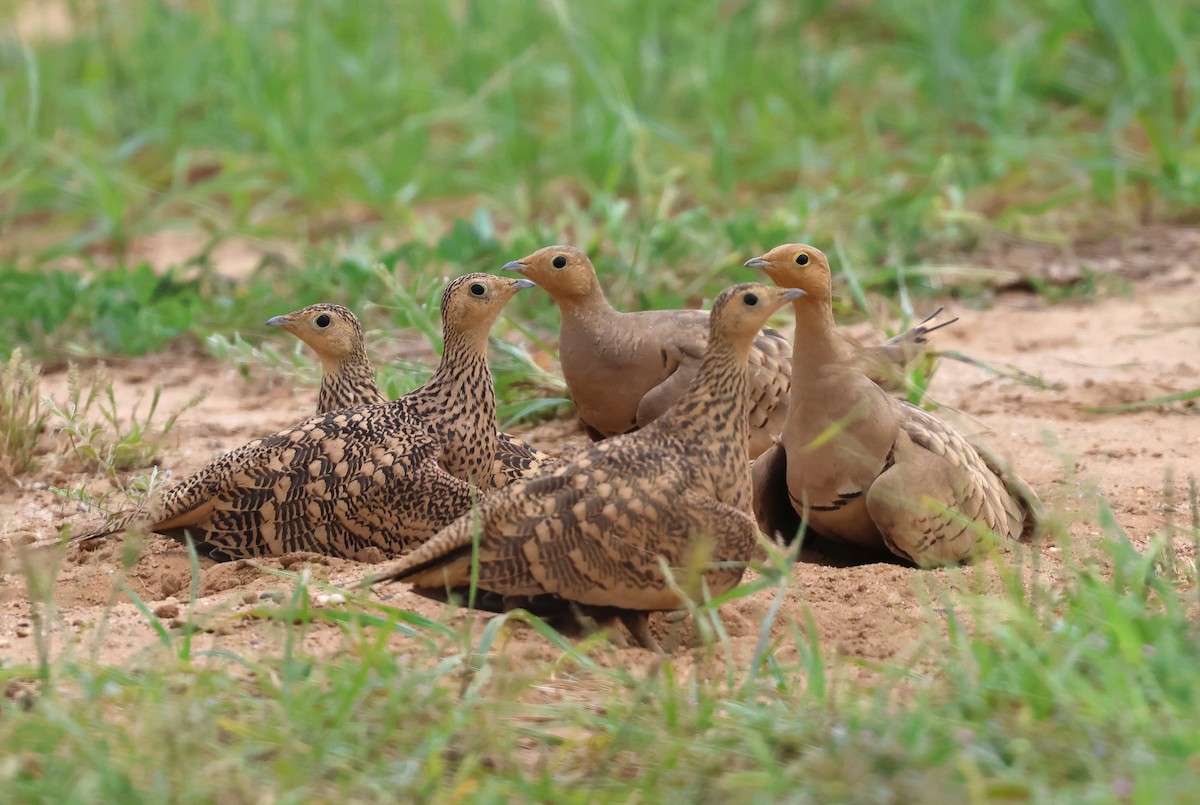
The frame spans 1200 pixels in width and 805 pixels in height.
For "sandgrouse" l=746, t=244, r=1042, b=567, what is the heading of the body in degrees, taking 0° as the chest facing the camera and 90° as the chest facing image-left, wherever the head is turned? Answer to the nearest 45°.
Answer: approximately 45°

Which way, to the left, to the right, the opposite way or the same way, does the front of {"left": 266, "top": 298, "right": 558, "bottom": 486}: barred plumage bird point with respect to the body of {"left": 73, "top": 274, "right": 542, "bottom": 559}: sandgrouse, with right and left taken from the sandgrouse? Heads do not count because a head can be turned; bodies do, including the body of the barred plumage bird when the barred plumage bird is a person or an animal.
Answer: the opposite way

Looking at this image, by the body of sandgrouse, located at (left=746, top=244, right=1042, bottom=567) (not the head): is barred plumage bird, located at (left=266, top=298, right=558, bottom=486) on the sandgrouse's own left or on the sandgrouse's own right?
on the sandgrouse's own right

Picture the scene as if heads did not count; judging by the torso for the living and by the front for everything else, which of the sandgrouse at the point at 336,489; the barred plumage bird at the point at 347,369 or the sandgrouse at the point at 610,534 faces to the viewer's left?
the barred plumage bird

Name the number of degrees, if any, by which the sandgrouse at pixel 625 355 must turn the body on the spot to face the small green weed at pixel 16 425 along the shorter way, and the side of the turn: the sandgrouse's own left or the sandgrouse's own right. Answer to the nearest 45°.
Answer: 0° — it already faces it

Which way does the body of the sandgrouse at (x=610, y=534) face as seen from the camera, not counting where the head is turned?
to the viewer's right

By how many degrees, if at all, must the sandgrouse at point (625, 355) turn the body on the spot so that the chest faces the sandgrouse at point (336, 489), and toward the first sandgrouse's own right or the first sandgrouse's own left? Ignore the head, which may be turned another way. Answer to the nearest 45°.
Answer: approximately 45° to the first sandgrouse's own left

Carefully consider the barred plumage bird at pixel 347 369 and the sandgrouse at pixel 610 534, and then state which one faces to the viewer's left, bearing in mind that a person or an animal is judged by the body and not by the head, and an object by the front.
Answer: the barred plumage bird

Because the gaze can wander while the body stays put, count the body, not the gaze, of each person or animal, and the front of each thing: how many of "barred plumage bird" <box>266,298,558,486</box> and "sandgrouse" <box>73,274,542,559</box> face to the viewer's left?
1

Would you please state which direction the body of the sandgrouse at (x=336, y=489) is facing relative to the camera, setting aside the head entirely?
to the viewer's right

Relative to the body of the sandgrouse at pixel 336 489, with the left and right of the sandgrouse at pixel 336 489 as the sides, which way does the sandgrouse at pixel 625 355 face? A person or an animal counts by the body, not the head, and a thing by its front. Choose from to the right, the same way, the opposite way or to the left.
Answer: the opposite way

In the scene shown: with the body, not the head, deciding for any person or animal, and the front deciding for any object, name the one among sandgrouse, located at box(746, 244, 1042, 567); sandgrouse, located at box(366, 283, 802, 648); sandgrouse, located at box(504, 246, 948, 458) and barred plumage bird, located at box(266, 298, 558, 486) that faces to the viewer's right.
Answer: sandgrouse, located at box(366, 283, 802, 648)

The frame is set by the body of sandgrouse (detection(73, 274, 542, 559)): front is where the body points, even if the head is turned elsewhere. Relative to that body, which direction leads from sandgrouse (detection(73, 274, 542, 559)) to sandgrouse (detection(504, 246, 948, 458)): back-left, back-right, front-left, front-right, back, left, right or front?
front-left

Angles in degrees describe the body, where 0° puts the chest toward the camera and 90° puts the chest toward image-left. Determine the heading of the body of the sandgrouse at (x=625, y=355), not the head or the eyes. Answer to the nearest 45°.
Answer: approximately 90°

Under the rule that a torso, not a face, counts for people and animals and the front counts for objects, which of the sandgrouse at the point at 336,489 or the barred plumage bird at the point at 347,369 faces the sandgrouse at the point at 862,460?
the sandgrouse at the point at 336,489

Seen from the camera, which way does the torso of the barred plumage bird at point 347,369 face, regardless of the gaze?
to the viewer's left
